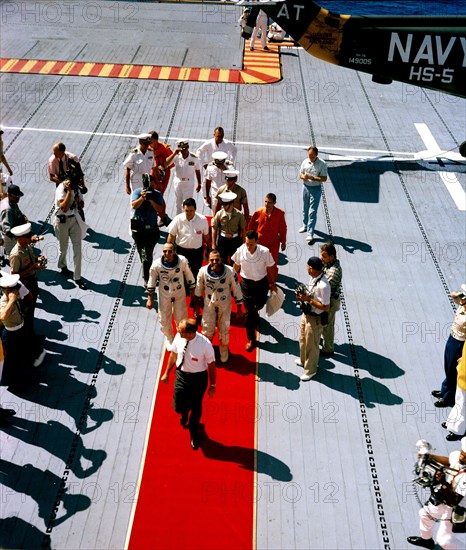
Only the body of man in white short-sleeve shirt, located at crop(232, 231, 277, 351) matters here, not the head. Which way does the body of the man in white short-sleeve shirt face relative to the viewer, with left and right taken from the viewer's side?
facing the viewer

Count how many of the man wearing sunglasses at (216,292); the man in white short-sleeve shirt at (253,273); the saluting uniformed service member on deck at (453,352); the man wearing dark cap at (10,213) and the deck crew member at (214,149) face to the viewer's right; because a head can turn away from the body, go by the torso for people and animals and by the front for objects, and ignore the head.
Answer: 1

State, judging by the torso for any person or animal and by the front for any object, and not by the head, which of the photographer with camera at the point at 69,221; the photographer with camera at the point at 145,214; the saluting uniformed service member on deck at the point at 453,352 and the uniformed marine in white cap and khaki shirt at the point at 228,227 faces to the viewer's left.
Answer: the saluting uniformed service member on deck at the point at 453,352

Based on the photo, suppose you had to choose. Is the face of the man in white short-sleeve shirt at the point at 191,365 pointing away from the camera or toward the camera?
toward the camera

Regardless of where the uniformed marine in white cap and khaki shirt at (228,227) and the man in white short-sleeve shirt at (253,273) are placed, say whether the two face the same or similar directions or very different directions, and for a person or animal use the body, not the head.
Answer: same or similar directions

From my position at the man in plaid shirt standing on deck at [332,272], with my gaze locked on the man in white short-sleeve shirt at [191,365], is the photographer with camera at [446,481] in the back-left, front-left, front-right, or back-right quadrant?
front-left

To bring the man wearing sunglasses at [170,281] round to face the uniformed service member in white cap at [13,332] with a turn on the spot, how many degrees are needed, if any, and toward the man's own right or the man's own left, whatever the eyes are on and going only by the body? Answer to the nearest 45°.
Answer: approximately 90° to the man's own right

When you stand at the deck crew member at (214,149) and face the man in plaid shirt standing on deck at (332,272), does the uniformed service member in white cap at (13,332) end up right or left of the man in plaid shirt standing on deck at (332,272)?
right

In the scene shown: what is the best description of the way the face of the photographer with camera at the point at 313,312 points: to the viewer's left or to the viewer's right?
to the viewer's left

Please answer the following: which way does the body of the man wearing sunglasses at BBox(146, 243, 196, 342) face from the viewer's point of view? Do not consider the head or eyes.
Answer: toward the camera

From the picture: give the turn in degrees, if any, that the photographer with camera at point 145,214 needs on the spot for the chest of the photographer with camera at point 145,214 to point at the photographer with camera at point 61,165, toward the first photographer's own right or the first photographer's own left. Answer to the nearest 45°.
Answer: approximately 135° to the first photographer's own right

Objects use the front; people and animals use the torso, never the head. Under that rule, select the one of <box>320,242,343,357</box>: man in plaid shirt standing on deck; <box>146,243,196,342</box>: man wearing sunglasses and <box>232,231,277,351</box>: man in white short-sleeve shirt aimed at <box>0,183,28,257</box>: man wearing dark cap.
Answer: the man in plaid shirt standing on deck

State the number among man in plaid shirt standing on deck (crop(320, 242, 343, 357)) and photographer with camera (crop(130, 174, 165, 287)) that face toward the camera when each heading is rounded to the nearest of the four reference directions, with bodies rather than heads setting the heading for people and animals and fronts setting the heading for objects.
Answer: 1

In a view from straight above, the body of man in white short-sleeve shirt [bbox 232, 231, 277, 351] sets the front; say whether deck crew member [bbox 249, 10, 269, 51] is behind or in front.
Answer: behind

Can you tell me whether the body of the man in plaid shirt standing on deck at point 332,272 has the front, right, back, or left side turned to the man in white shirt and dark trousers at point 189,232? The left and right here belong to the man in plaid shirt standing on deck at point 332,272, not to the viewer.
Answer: front

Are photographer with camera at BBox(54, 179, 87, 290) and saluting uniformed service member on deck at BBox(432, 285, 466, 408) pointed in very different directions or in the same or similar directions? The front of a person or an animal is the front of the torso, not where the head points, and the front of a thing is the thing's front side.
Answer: very different directions

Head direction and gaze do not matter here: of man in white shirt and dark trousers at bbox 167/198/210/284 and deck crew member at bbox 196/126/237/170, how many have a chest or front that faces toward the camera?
2
